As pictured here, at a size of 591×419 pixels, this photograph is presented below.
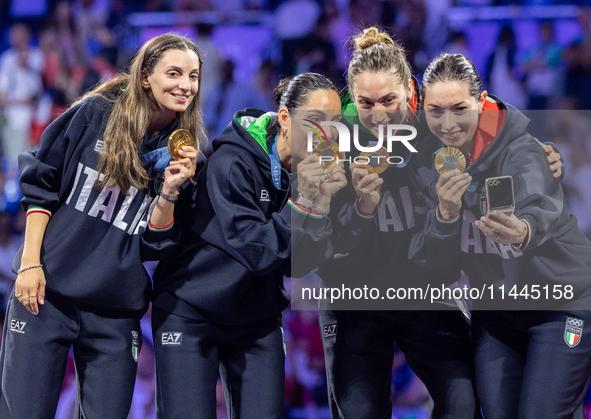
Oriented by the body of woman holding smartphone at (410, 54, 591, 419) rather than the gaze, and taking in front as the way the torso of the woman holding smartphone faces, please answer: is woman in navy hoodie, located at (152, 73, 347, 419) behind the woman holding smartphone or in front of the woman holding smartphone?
in front

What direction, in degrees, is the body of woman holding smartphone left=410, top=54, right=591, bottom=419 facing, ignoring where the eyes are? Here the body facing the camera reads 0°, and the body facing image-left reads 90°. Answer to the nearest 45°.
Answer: approximately 45°

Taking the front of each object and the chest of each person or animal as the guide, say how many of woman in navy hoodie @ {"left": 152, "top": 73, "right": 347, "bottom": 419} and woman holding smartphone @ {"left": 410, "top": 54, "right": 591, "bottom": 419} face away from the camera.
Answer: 0

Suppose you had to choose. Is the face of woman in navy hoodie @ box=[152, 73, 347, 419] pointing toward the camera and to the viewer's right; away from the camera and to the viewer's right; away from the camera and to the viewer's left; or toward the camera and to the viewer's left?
toward the camera and to the viewer's right

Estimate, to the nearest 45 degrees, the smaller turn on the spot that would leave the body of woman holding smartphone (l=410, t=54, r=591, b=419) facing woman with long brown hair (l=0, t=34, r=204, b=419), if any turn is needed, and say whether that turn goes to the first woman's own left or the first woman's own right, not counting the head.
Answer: approximately 45° to the first woman's own right
